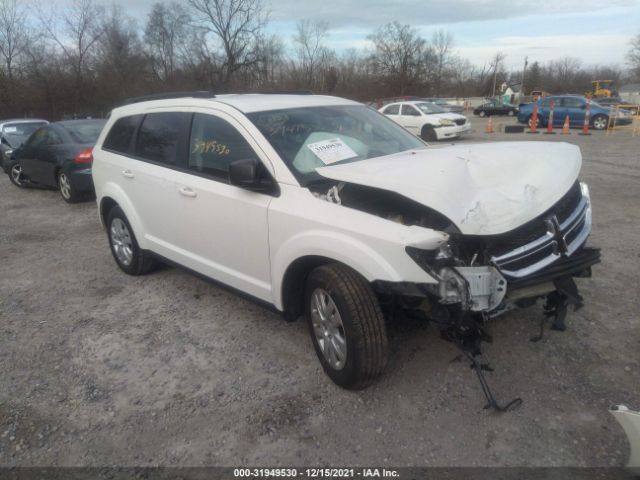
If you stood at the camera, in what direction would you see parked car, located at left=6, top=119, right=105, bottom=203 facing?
facing away from the viewer and to the left of the viewer

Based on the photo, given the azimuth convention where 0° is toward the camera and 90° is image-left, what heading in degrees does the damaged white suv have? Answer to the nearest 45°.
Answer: approximately 315°

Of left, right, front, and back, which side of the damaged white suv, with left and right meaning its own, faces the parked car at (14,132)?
back

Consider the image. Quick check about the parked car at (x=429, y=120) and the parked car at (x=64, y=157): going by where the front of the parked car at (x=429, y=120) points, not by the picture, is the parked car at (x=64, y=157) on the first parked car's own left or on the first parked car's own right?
on the first parked car's own right

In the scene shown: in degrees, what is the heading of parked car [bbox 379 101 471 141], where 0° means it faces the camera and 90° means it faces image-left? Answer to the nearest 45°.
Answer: approximately 315°

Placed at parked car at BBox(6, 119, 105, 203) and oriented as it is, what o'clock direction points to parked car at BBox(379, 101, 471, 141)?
parked car at BBox(379, 101, 471, 141) is roughly at 4 o'clock from parked car at BBox(6, 119, 105, 203).

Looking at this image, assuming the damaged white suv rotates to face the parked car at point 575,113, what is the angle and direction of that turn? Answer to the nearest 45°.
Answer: approximately 90° to its left

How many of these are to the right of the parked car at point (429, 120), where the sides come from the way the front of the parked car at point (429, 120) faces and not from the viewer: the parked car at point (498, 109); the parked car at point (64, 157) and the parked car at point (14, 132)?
2

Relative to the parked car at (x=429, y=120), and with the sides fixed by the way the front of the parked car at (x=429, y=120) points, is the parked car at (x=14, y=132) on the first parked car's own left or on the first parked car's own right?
on the first parked car's own right

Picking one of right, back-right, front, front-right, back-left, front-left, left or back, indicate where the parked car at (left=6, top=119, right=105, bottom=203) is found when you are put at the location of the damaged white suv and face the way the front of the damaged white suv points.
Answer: back

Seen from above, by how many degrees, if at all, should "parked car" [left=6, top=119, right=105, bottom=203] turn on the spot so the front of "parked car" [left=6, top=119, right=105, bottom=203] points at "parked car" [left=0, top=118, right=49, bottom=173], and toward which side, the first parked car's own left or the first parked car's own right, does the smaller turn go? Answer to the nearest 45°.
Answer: approximately 45° to the first parked car's own right

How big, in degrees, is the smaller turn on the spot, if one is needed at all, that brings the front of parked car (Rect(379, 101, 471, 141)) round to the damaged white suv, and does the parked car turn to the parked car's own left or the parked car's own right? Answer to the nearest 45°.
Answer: approximately 45° to the parked car's own right

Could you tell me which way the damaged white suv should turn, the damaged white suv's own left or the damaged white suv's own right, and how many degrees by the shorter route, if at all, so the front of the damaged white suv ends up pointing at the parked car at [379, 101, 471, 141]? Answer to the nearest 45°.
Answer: approximately 135° to the damaged white suv's own left
